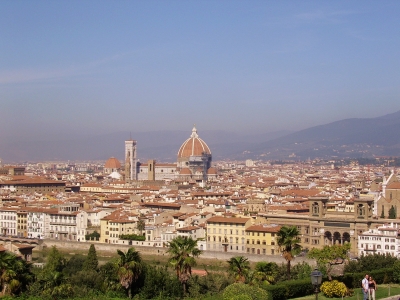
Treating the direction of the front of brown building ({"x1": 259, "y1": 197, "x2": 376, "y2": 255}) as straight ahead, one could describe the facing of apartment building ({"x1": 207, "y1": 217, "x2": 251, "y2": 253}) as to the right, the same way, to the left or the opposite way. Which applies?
the same way

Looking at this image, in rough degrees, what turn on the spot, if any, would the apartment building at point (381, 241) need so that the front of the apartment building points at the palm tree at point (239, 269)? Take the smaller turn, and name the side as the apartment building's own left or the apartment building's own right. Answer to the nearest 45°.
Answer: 0° — it already faces it

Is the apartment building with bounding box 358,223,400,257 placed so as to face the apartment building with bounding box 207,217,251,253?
no

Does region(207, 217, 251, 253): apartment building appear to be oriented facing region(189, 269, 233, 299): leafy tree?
yes

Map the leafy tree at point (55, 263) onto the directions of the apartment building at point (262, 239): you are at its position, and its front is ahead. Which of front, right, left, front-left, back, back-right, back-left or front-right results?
front-right

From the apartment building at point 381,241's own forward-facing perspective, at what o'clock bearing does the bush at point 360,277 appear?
The bush is roughly at 12 o'clock from the apartment building.

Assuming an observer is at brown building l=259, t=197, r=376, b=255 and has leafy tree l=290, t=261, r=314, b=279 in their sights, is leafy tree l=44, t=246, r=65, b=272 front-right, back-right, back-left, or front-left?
front-right

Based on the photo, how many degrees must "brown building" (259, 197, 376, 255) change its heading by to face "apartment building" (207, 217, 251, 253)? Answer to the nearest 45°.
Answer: approximately 90° to its right

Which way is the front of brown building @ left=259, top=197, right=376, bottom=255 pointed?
toward the camera

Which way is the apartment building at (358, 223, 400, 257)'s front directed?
toward the camera

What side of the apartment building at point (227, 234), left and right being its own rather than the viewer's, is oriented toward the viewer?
front

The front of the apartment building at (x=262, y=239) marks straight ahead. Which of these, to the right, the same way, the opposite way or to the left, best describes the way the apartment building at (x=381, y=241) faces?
the same way

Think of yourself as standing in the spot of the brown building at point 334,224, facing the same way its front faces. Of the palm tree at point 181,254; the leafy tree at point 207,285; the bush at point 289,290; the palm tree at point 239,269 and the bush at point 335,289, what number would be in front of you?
5

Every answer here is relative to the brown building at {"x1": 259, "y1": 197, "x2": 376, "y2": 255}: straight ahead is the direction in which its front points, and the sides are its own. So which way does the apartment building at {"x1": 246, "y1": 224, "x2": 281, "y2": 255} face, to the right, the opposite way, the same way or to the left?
the same way

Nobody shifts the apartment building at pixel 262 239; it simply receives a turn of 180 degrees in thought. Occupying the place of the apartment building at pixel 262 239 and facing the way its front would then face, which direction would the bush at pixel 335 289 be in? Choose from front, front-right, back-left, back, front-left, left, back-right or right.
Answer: back

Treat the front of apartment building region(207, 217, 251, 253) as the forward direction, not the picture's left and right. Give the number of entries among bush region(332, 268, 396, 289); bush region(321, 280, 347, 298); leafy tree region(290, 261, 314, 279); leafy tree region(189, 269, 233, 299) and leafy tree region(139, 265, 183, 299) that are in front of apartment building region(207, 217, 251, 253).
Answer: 5

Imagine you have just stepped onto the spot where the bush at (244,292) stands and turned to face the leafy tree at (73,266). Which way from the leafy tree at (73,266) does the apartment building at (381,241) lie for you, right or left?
right

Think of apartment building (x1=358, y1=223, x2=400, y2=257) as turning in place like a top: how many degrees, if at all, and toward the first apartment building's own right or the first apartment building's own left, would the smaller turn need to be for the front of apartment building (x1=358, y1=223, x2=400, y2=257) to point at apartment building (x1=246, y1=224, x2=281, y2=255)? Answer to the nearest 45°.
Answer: approximately 90° to the first apartment building's own right

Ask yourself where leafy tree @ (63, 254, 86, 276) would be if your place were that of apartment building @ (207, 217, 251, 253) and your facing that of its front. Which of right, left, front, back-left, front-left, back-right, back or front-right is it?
front-right

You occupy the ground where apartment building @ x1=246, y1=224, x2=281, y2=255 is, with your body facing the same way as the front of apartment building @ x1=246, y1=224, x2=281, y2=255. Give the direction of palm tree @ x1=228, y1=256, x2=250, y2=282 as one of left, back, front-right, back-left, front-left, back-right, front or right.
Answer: front

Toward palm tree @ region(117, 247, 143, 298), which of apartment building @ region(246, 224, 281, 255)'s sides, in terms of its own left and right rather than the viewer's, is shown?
front
